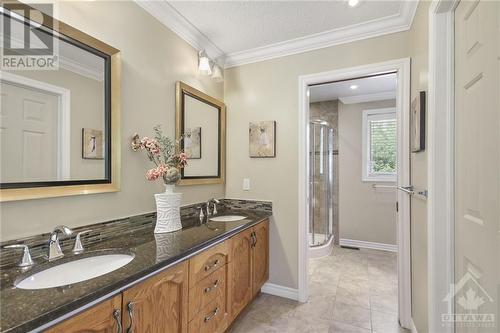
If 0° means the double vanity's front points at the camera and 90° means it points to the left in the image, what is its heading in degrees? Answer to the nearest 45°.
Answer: approximately 315°

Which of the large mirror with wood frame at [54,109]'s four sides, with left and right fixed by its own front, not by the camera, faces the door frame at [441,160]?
front

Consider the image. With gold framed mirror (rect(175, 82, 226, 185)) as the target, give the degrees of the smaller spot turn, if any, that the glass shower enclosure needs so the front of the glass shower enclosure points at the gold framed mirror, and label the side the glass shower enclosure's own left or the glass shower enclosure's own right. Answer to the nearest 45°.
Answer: approximately 90° to the glass shower enclosure's own right

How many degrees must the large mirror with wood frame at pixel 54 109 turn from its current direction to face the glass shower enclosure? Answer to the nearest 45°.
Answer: approximately 45° to its left

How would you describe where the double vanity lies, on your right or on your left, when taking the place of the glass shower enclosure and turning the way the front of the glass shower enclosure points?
on your right

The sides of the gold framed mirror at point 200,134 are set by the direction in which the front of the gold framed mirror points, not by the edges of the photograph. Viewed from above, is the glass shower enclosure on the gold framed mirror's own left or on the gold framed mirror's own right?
on the gold framed mirror's own left

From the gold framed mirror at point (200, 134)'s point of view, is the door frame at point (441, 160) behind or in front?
in front

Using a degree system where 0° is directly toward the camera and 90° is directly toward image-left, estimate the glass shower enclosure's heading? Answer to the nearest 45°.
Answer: approximately 315°
